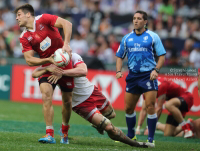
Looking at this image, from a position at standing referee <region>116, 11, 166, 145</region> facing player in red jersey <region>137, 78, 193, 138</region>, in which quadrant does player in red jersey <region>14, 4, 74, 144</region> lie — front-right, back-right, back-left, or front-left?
back-left

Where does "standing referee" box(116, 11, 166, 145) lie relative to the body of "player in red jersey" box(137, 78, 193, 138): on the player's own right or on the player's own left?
on the player's own left

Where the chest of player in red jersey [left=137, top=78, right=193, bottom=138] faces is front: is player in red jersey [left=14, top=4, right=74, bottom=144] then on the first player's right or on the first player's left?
on the first player's left

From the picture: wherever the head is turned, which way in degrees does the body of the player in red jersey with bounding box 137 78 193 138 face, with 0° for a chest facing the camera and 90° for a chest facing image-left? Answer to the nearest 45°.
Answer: approximately 90°
